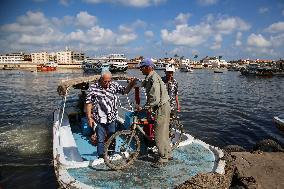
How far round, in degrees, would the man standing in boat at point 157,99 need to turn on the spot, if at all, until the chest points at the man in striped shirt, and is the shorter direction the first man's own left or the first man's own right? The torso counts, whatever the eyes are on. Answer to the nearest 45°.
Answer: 0° — they already face them

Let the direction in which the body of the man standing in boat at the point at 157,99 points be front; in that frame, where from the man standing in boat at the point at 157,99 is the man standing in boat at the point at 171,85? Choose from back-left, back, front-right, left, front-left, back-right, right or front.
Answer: right

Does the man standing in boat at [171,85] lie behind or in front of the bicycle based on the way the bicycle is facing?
behind

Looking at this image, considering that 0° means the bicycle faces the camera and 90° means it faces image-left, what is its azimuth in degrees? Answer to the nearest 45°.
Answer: approximately 45°

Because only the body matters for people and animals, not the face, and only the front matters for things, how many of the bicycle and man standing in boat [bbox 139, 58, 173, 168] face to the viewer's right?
0

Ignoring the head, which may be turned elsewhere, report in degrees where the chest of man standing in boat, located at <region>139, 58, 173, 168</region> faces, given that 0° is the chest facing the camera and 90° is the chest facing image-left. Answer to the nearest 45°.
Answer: approximately 90°
